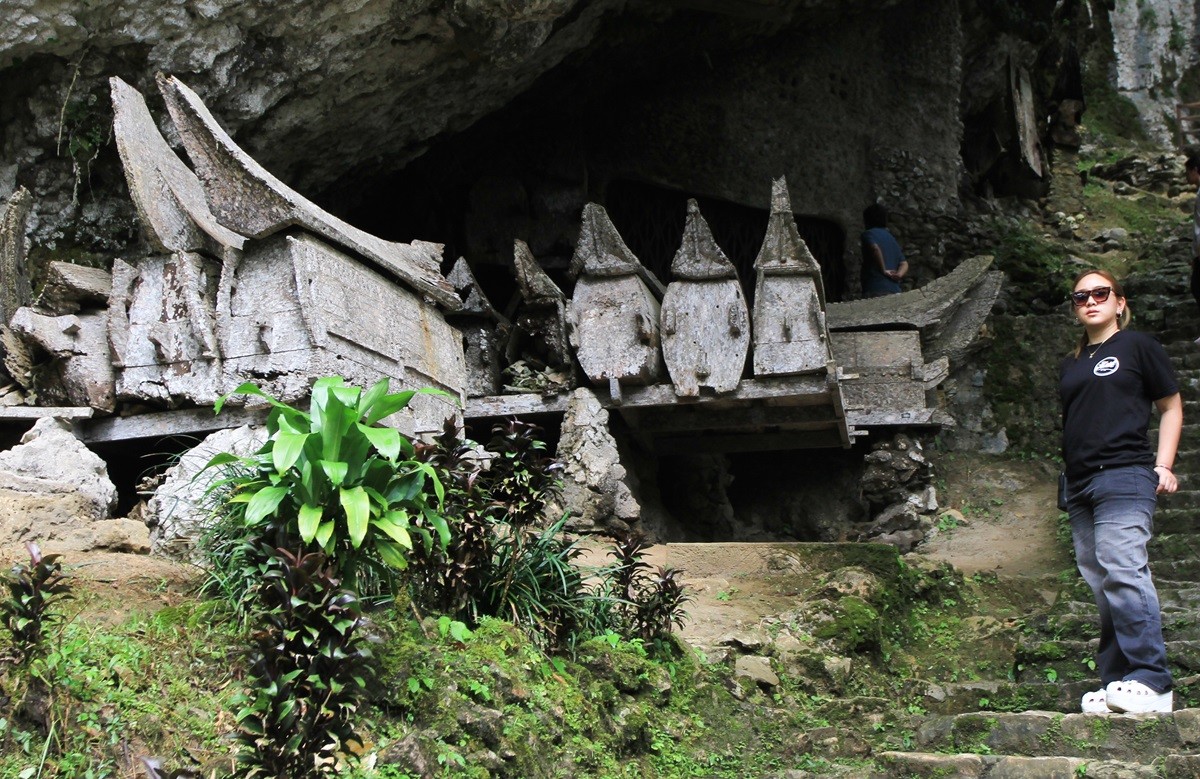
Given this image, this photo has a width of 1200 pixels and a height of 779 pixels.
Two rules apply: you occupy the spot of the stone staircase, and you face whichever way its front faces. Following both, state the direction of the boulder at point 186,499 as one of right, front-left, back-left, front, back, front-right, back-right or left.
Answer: right

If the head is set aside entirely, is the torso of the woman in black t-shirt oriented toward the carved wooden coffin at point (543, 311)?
no

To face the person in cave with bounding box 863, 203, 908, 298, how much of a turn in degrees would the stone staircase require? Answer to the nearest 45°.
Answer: approximately 180°

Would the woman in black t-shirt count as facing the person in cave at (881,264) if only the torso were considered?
no

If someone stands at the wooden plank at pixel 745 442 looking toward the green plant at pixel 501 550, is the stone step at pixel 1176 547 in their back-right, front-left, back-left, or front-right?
front-left

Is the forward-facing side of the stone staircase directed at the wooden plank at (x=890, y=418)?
no

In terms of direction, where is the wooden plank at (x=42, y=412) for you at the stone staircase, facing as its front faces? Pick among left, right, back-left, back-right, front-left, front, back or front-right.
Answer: right

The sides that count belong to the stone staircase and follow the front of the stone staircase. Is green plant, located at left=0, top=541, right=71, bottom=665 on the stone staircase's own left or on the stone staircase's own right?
on the stone staircase's own right

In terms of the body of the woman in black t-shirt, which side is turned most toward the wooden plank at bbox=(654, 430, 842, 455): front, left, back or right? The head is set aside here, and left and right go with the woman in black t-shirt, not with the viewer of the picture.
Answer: right

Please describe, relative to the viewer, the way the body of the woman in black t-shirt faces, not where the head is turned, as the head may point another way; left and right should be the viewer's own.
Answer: facing the viewer and to the left of the viewer

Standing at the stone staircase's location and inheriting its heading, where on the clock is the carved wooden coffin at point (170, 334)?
The carved wooden coffin is roughly at 3 o'clock from the stone staircase.

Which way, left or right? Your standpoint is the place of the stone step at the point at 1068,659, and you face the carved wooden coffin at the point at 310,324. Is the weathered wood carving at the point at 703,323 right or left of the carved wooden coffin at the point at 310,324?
right

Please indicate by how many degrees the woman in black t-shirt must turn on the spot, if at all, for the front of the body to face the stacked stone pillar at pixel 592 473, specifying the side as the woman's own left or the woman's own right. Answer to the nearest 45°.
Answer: approximately 90° to the woman's own right
